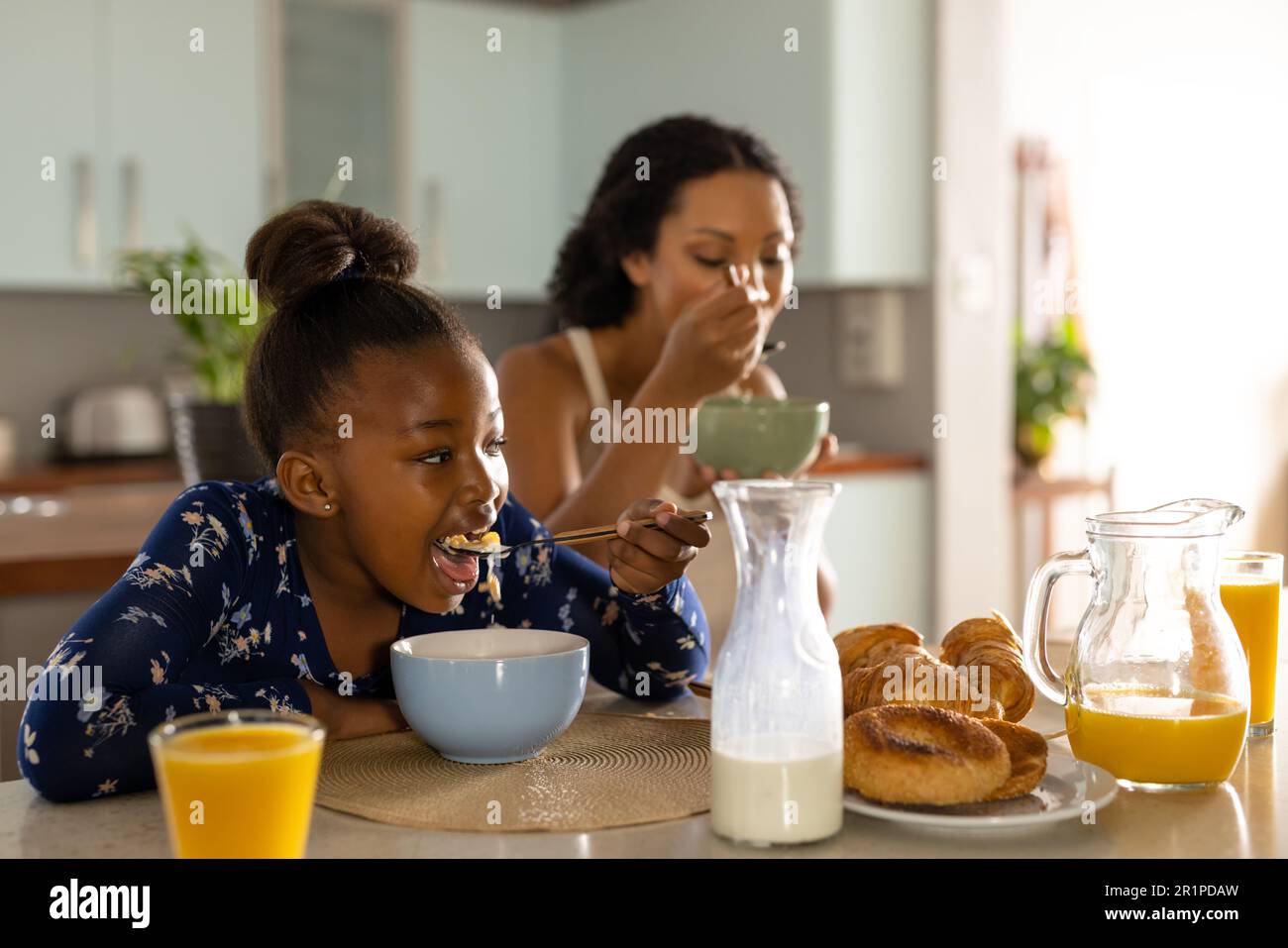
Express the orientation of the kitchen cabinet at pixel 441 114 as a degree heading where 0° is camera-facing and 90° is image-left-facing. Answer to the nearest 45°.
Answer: approximately 0°

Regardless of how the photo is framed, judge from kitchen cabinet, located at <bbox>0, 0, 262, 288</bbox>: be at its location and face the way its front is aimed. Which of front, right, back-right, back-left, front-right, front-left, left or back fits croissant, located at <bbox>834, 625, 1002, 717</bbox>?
front

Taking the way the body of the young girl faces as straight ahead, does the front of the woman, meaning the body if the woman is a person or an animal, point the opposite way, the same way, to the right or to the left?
the same way

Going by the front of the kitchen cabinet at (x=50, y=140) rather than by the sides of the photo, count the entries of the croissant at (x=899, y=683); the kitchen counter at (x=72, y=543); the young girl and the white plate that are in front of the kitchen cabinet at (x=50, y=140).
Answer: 4

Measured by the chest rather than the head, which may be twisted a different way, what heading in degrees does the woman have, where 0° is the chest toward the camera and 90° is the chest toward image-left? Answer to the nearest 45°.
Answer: approximately 315°

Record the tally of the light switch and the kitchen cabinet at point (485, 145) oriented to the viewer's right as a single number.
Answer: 0

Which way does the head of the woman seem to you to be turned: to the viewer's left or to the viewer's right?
to the viewer's right

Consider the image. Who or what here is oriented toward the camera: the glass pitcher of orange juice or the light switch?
the light switch

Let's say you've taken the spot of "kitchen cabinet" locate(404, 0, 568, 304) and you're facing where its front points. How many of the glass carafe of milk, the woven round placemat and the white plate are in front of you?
3

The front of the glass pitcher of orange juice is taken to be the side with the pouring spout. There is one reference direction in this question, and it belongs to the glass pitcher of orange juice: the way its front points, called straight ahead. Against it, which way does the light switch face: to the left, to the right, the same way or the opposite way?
to the right

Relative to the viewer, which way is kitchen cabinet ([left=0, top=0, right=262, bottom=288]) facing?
toward the camera

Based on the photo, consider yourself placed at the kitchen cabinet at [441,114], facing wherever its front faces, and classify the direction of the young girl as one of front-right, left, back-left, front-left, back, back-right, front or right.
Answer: front

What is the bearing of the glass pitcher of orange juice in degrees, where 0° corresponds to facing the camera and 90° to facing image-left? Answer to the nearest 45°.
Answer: approximately 270°

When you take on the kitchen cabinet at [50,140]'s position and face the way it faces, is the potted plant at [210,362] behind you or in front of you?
in front

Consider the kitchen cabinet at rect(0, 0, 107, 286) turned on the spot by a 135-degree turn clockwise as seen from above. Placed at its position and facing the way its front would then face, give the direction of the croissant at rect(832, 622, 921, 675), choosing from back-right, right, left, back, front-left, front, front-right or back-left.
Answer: back-left

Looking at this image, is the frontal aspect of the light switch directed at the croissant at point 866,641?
yes
